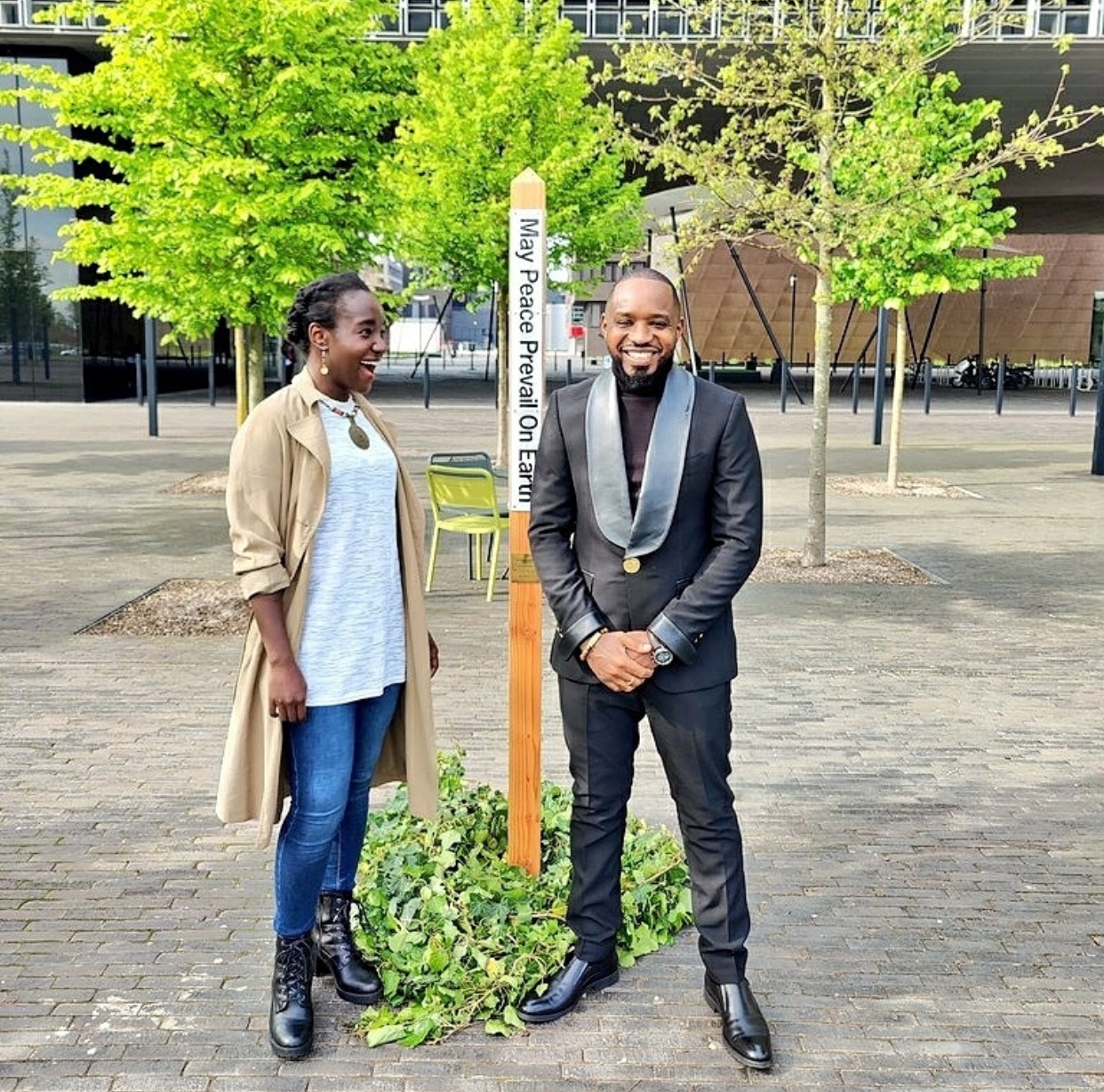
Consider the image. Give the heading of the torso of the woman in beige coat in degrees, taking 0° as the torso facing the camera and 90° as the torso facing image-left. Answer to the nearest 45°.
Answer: approximately 315°

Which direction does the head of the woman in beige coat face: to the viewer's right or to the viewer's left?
to the viewer's right

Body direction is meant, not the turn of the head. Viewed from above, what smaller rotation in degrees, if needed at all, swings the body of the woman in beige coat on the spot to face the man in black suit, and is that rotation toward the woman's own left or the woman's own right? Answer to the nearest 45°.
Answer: approximately 45° to the woman's own left

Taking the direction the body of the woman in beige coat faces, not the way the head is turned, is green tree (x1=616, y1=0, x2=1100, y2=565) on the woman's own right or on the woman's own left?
on the woman's own left

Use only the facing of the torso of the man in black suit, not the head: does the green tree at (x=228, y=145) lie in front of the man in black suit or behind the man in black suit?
behind

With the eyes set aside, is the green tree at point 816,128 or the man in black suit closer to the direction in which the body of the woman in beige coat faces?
the man in black suit

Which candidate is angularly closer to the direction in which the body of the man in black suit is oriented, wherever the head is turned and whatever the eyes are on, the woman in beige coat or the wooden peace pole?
the woman in beige coat

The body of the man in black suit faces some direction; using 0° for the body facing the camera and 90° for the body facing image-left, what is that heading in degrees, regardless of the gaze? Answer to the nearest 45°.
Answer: approximately 0°
